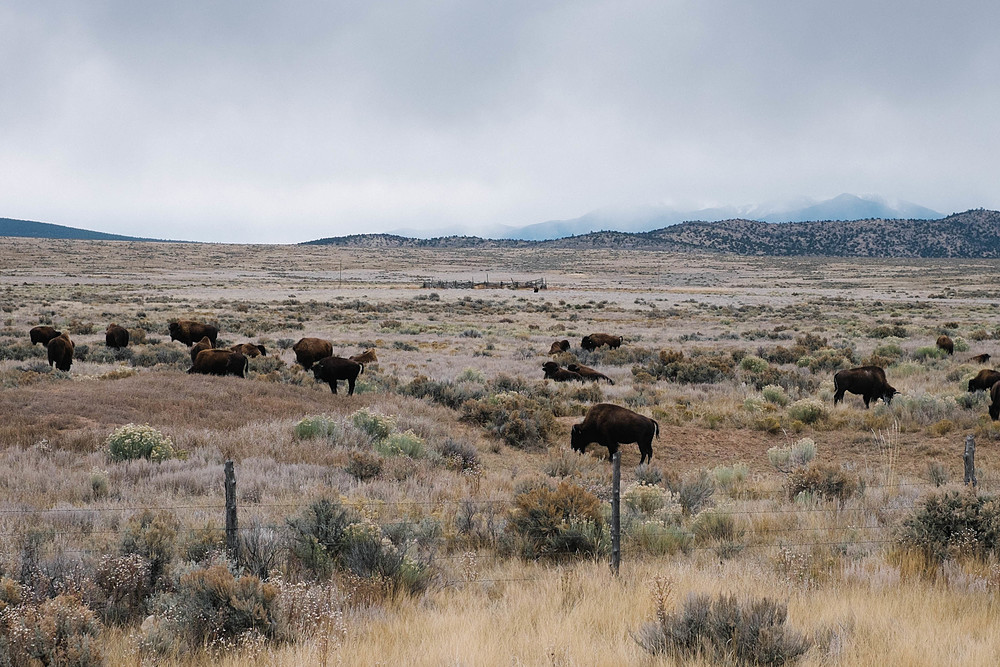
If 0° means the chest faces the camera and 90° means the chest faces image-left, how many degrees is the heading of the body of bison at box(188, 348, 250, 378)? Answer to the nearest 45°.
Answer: approximately 90°

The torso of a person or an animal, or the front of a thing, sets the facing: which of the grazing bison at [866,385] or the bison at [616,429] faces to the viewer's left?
the bison

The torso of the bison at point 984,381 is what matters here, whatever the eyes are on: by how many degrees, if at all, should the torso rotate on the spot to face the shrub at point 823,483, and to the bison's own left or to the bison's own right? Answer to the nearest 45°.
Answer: approximately 90° to the bison's own left

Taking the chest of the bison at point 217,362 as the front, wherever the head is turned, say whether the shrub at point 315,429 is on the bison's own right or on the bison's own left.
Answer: on the bison's own left

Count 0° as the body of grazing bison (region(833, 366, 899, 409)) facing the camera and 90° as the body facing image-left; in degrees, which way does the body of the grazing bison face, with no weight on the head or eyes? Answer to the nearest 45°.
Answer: approximately 270°

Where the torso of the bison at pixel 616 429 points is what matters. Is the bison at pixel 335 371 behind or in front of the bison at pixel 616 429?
in front

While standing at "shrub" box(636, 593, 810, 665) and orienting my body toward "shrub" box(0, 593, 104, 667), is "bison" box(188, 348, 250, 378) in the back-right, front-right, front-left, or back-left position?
front-right

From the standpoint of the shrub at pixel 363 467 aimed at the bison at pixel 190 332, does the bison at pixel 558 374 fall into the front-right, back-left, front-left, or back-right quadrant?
front-right

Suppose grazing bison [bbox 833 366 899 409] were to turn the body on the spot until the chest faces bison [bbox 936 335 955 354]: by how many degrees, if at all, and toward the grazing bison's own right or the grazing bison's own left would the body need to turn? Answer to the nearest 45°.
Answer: approximately 90° to the grazing bison's own left

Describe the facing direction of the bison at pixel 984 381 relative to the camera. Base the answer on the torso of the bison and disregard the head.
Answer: to the viewer's left

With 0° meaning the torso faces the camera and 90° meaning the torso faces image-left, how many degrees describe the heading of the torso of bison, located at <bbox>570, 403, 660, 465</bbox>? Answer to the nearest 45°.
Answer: approximately 90°

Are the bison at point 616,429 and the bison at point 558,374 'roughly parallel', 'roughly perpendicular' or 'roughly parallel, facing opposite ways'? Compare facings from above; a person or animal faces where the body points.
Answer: roughly parallel

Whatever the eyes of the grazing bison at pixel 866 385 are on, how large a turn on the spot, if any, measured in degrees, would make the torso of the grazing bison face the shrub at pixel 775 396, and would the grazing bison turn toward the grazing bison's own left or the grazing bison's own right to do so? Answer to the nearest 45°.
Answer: approximately 180°

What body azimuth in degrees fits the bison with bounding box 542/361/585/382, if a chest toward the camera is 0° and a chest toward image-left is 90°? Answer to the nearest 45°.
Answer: approximately 90°
